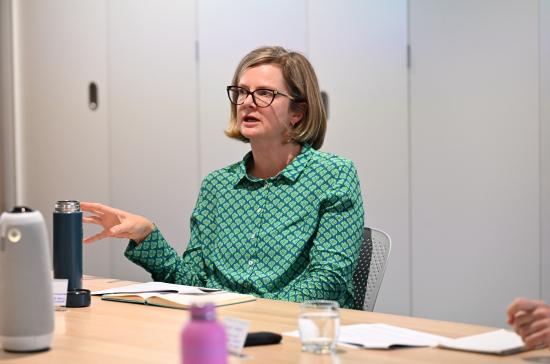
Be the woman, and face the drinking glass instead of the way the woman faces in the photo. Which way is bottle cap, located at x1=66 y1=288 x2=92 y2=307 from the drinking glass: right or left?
right

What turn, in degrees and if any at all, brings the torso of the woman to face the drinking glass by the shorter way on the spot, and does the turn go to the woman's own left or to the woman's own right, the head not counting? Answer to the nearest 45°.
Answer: approximately 45° to the woman's own left

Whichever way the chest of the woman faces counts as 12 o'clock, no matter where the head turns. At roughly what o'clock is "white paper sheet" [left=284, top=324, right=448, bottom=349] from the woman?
The white paper sheet is roughly at 10 o'clock from the woman.

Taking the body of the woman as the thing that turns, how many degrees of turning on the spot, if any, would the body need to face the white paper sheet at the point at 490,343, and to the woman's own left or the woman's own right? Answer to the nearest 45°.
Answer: approximately 45° to the woman's own left

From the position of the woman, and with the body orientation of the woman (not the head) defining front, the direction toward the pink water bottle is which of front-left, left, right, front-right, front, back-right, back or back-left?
front-left

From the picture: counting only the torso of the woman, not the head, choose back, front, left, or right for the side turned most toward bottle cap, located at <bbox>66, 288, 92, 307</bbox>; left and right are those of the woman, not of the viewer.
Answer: front

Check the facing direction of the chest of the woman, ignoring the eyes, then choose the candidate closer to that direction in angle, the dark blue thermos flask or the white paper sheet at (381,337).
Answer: the dark blue thermos flask

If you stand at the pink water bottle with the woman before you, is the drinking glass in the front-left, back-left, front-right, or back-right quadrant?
front-right

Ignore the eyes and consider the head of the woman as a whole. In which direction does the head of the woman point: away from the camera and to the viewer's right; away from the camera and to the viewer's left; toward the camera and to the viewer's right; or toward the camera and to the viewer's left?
toward the camera and to the viewer's left
